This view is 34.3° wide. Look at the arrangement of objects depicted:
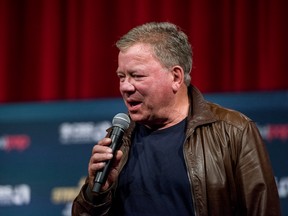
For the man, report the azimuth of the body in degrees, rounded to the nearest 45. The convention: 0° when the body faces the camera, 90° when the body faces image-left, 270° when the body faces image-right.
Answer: approximately 45°
